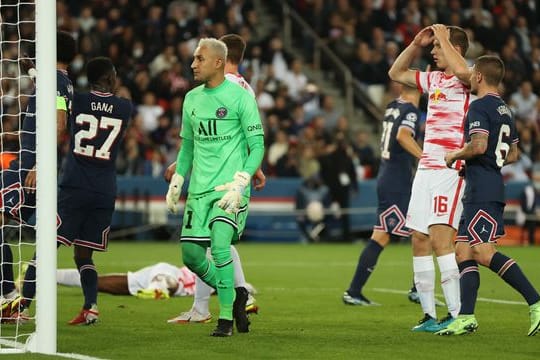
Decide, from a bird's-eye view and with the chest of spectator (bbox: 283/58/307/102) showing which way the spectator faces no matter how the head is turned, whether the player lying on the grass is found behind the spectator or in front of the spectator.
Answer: in front

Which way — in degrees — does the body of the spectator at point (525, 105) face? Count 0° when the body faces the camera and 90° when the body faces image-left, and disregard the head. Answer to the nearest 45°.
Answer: approximately 0°

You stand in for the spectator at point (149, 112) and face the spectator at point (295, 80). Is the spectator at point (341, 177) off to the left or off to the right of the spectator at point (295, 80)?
right

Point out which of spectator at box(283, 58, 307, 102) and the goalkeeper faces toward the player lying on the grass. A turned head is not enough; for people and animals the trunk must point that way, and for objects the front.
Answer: the spectator

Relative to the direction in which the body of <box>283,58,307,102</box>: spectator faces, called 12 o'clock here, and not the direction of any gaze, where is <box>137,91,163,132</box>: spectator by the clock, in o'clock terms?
<box>137,91,163,132</box>: spectator is roughly at 2 o'clock from <box>283,58,307,102</box>: spectator.

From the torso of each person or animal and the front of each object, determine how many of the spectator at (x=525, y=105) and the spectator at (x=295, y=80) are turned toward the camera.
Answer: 2

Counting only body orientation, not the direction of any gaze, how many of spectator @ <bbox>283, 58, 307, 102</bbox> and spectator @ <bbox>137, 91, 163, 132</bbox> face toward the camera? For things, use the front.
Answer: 2

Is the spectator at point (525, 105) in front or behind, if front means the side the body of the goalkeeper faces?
behind

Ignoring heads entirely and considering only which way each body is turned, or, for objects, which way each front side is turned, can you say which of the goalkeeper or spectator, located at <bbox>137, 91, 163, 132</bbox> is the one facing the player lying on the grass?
the spectator

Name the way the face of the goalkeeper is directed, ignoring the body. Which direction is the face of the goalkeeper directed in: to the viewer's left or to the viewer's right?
to the viewer's left

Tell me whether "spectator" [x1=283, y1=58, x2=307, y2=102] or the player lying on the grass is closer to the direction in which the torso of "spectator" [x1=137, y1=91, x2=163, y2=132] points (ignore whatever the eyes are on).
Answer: the player lying on the grass

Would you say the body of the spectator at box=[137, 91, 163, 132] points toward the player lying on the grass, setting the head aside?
yes

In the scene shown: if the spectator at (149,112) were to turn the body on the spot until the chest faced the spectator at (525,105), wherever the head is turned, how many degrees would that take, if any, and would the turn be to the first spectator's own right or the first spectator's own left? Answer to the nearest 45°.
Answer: approximately 90° to the first spectator's own left

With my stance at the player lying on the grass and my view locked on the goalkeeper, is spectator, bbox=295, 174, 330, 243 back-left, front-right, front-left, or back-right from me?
back-left
